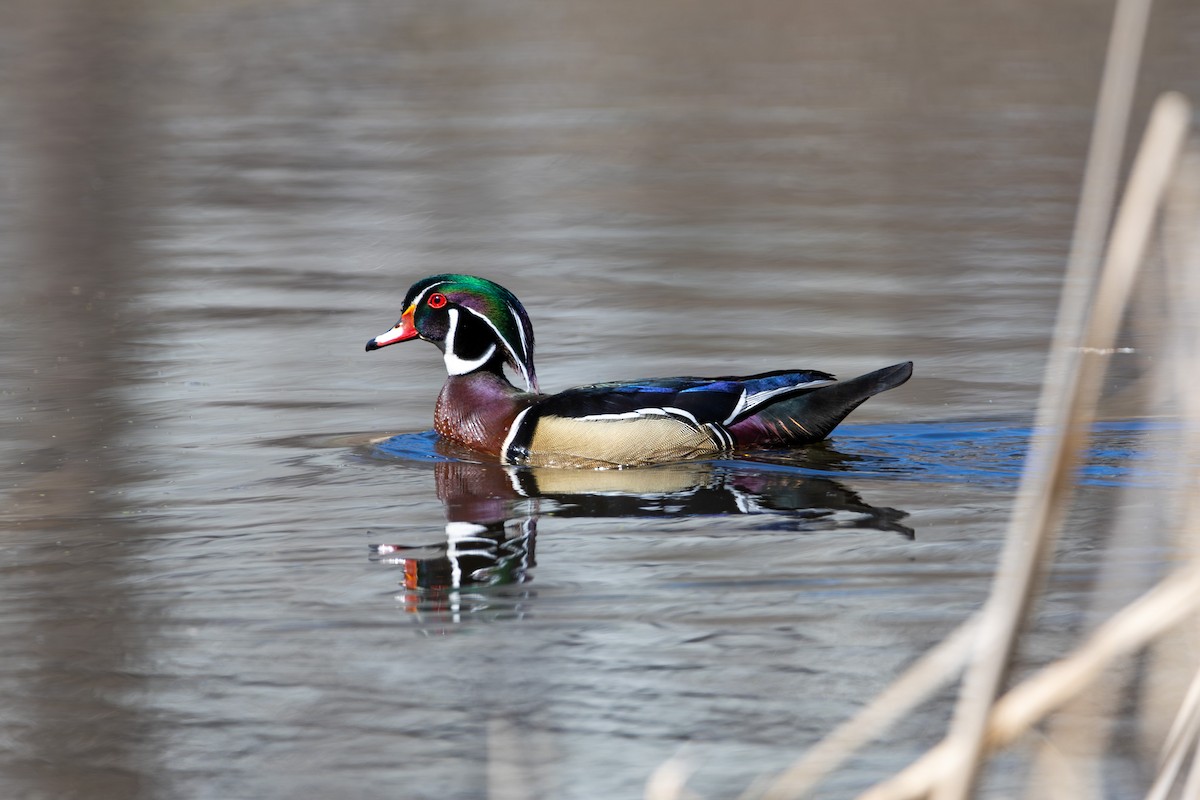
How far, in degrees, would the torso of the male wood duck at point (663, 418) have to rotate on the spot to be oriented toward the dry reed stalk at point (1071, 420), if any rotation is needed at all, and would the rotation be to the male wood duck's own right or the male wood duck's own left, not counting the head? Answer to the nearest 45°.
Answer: approximately 90° to the male wood duck's own left

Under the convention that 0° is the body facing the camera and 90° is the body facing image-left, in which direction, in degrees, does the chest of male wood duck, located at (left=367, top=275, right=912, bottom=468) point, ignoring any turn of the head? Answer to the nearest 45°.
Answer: approximately 90°

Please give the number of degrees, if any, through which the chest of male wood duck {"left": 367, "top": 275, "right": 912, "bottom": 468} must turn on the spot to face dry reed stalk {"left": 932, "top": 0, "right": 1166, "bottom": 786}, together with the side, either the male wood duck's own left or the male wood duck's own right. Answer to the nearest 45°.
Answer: approximately 90° to the male wood duck's own left

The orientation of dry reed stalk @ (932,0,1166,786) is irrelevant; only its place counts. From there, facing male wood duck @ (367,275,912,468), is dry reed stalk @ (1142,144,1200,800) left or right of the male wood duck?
right

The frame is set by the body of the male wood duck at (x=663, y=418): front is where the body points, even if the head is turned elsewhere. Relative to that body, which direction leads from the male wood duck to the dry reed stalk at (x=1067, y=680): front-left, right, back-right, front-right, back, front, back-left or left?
left

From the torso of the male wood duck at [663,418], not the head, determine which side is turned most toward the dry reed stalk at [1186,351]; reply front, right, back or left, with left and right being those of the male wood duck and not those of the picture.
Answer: left
